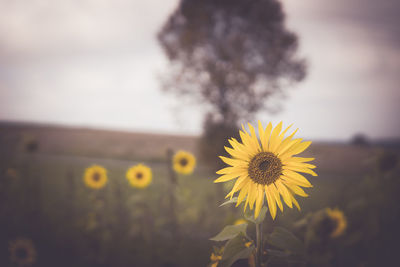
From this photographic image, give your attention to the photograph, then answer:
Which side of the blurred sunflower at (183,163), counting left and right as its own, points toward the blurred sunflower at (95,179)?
right

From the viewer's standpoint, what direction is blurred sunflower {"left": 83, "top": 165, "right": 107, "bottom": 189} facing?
toward the camera

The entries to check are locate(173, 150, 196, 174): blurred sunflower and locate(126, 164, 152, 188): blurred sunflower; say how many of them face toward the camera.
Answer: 2

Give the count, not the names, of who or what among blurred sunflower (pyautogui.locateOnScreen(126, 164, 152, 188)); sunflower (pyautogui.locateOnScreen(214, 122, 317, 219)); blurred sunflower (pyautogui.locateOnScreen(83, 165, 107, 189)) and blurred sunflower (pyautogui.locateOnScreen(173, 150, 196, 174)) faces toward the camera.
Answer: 4

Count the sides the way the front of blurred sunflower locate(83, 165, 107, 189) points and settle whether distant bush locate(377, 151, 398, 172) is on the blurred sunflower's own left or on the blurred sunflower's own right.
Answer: on the blurred sunflower's own left

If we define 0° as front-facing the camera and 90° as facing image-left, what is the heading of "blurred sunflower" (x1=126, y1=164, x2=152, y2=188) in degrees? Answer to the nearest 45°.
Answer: approximately 0°

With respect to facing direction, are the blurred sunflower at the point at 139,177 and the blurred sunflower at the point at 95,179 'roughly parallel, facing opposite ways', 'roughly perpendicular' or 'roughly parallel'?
roughly parallel

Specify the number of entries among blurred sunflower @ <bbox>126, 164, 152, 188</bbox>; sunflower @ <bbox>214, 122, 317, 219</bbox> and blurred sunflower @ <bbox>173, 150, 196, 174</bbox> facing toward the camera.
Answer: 3

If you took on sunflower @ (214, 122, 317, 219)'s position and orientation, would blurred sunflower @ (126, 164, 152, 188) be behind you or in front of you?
behind

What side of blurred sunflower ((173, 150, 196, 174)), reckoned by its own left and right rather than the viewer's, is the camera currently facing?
front
